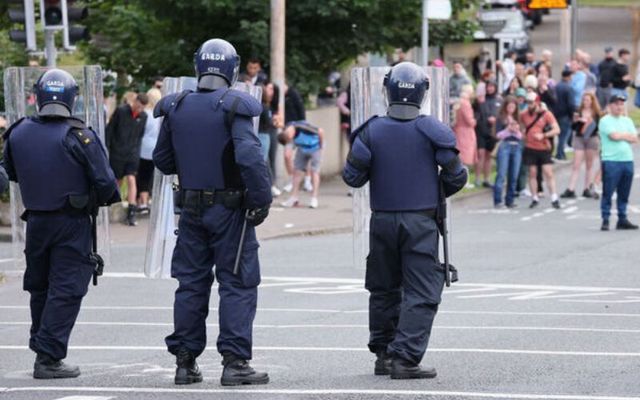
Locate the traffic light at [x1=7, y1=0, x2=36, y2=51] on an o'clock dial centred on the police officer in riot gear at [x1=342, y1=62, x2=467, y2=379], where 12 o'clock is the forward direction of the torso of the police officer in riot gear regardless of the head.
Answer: The traffic light is roughly at 11 o'clock from the police officer in riot gear.

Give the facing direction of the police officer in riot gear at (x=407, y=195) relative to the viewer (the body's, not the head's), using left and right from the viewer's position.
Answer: facing away from the viewer

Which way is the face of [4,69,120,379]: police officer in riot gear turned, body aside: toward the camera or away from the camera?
away from the camera

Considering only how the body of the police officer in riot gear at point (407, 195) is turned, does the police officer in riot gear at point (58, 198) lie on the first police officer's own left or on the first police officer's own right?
on the first police officer's own left

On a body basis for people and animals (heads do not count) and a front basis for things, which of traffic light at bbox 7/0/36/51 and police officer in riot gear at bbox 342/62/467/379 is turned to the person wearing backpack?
the police officer in riot gear

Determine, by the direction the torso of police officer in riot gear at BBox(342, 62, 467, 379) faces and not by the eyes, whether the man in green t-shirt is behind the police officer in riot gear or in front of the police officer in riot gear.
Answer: in front
